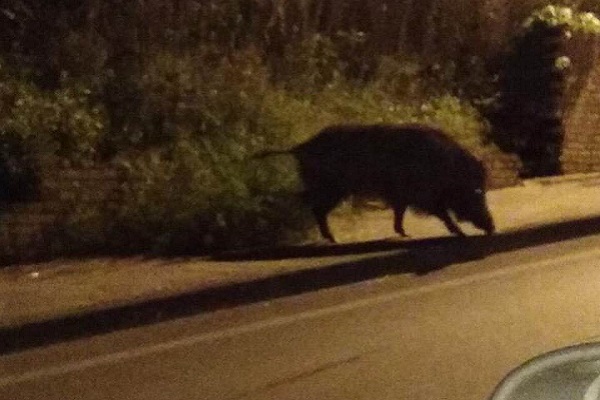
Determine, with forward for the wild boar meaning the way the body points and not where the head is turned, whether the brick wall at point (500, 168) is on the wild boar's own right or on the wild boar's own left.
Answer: on the wild boar's own left

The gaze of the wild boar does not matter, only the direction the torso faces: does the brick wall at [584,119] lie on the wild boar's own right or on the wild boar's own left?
on the wild boar's own left

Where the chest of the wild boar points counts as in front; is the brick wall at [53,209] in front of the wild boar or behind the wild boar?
behind

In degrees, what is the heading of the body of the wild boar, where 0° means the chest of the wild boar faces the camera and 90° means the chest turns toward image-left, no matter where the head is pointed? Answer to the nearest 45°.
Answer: approximately 270°

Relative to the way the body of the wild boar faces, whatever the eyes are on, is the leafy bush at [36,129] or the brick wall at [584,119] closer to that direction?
the brick wall

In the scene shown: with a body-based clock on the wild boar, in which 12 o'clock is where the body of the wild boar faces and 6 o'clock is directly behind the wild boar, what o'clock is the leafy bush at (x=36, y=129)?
The leafy bush is roughly at 6 o'clock from the wild boar.
